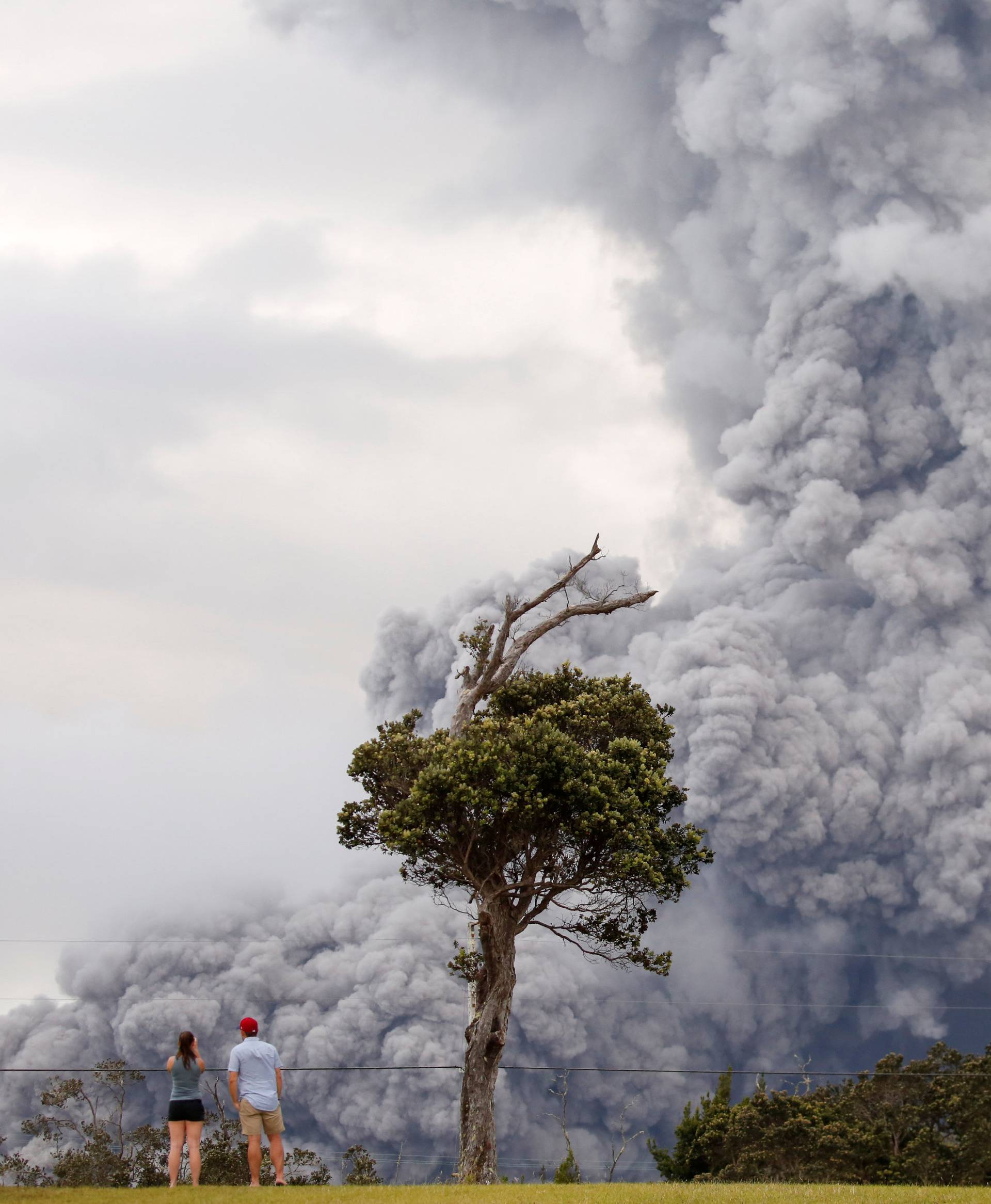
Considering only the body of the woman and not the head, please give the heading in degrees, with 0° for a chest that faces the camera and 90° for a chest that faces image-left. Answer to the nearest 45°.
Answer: approximately 180°

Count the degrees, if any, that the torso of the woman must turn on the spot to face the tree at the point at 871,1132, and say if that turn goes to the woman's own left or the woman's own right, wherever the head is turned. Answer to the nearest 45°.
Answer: approximately 45° to the woman's own right

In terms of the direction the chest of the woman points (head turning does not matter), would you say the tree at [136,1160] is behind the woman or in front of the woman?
in front

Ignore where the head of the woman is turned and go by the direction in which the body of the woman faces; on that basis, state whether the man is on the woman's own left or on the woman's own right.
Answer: on the woman's own right

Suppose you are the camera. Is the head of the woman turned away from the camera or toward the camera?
away from the camera

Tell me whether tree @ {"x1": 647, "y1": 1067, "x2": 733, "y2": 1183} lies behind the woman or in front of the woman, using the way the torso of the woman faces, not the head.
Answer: in front

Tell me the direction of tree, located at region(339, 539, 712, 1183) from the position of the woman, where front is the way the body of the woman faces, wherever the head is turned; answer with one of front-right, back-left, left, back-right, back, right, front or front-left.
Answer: front-right
